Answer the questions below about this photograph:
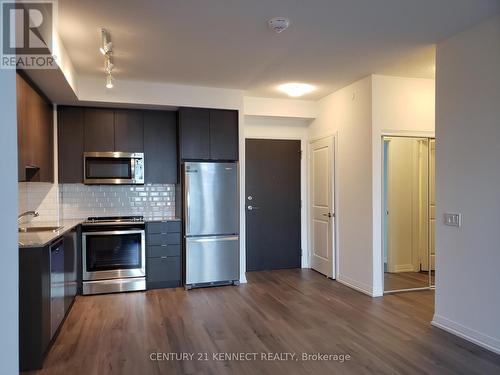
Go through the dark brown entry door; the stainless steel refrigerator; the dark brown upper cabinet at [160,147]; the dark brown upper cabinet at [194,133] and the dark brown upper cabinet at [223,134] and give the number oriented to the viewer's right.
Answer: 0

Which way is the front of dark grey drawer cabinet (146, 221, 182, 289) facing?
toward the camera

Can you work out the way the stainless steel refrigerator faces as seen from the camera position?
facing the viewer

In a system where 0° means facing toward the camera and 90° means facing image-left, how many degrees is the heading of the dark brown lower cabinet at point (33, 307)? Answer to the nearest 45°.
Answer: approximately 270°

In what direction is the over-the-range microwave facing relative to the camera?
toward the camera

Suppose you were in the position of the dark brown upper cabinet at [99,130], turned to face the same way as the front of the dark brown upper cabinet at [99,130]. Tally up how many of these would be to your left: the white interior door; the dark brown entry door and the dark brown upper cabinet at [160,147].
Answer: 3

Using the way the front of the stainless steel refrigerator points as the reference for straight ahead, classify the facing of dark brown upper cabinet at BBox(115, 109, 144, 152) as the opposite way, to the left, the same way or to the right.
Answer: the same way

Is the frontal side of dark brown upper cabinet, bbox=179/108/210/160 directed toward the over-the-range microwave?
no

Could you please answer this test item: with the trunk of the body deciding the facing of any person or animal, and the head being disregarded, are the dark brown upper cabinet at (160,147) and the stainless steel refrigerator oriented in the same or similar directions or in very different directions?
same or similar directions

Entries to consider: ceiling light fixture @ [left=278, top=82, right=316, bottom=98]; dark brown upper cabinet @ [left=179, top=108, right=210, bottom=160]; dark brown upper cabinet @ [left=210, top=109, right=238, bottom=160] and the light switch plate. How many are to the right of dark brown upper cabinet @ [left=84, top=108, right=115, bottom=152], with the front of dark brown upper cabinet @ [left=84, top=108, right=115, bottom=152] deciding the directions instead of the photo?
0

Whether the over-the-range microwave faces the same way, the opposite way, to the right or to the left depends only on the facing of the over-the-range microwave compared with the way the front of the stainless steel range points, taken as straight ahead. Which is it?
the same way

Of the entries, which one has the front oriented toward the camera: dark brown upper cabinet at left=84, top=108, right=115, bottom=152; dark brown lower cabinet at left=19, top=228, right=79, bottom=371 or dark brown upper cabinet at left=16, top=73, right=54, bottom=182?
dark brown upper cabinet at left=84, top=108, right=115, bottom=152

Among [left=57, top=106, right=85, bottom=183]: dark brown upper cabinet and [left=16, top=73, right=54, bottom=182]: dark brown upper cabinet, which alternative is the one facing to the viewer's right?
[left=16, top=73, right=54, bottom=182]: dark brown upper cabinet

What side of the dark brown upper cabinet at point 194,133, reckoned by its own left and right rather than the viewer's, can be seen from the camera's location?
front

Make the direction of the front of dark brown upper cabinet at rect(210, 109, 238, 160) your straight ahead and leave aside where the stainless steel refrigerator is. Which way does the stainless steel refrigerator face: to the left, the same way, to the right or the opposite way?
the same way

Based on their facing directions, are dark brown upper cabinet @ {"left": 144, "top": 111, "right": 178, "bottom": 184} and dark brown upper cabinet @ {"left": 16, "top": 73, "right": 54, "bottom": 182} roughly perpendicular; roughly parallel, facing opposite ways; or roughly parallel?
roughly perpendicular

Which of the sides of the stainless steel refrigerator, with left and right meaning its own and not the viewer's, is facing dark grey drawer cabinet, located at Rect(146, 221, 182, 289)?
right
